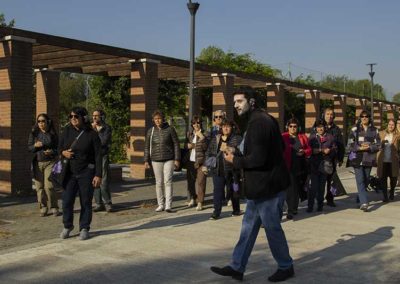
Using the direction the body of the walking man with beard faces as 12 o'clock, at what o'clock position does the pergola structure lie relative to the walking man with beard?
The pergola structure is roughly at 2 o'clock from the walking man with beard.

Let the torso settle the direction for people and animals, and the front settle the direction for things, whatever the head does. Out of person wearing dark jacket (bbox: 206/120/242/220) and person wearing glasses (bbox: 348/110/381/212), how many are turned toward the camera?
2

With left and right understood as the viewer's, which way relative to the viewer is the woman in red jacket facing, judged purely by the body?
facing the viewer

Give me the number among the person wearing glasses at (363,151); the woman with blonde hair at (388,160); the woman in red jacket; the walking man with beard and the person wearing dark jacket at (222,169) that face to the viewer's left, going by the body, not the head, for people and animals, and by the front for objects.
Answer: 1

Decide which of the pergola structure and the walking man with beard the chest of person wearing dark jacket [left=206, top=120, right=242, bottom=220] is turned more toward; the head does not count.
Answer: the walking man with beard

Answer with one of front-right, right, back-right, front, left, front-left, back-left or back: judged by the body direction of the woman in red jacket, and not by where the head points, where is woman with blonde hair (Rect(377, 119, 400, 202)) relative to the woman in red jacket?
back-left

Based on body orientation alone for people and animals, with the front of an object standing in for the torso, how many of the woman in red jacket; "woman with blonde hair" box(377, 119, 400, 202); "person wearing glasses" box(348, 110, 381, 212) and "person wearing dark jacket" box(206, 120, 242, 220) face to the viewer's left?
0

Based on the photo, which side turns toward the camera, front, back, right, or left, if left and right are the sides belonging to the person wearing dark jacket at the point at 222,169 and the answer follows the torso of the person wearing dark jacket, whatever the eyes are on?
front

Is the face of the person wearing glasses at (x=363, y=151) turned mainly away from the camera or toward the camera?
toward the camera

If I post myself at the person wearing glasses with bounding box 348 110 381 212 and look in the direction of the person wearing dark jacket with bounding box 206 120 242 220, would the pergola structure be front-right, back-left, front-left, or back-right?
front-right

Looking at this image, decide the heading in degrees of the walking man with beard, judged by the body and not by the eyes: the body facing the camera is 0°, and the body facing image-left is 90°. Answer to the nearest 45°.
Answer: approximately 90°

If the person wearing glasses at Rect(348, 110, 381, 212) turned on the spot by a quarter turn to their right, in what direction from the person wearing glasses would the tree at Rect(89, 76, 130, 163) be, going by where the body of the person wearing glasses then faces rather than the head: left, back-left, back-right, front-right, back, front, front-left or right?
front-right

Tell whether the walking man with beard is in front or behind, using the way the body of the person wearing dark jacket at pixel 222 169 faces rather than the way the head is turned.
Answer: in front

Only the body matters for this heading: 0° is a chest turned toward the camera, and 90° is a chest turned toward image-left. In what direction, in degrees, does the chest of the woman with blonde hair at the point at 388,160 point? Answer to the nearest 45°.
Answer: approximately 0°

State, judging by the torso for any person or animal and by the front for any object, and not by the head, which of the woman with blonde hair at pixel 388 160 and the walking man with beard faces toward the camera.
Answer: the woman with blonde hair

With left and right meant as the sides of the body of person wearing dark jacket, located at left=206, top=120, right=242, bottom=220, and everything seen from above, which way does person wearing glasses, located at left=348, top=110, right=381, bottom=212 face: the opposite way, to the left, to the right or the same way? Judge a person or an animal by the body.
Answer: the same way

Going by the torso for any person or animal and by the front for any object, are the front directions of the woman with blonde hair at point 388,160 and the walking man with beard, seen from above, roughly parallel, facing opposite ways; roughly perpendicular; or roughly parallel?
roughly perpendicular

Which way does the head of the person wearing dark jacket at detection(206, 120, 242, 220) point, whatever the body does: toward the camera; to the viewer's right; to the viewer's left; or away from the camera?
toward the camera

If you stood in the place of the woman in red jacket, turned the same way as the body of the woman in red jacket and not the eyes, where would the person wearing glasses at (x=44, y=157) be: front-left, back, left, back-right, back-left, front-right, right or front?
right

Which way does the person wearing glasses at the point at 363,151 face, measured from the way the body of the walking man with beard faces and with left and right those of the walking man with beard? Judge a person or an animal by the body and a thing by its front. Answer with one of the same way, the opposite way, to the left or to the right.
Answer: to the left
